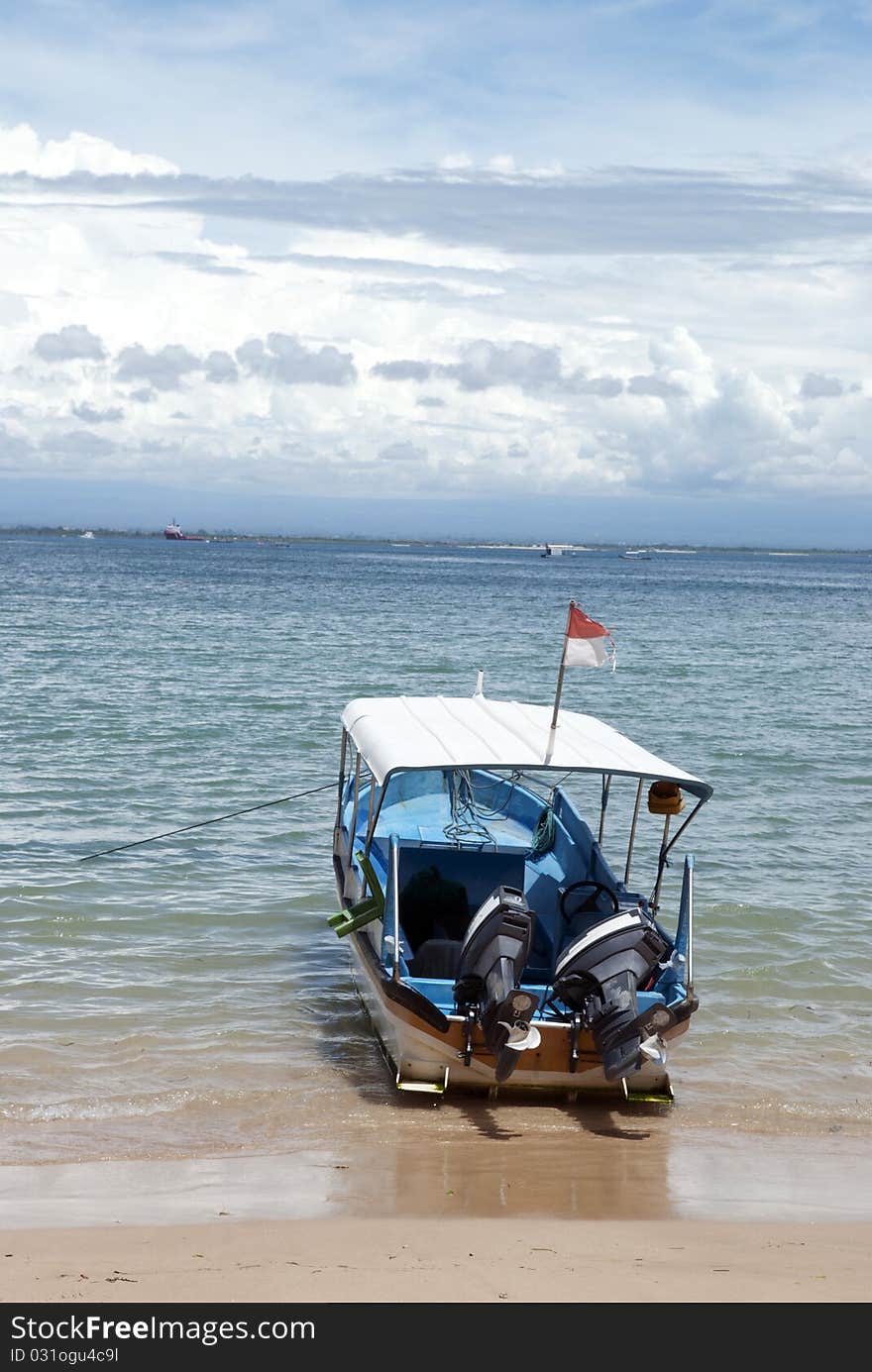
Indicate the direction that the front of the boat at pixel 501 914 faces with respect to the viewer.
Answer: facing away from the viewer
